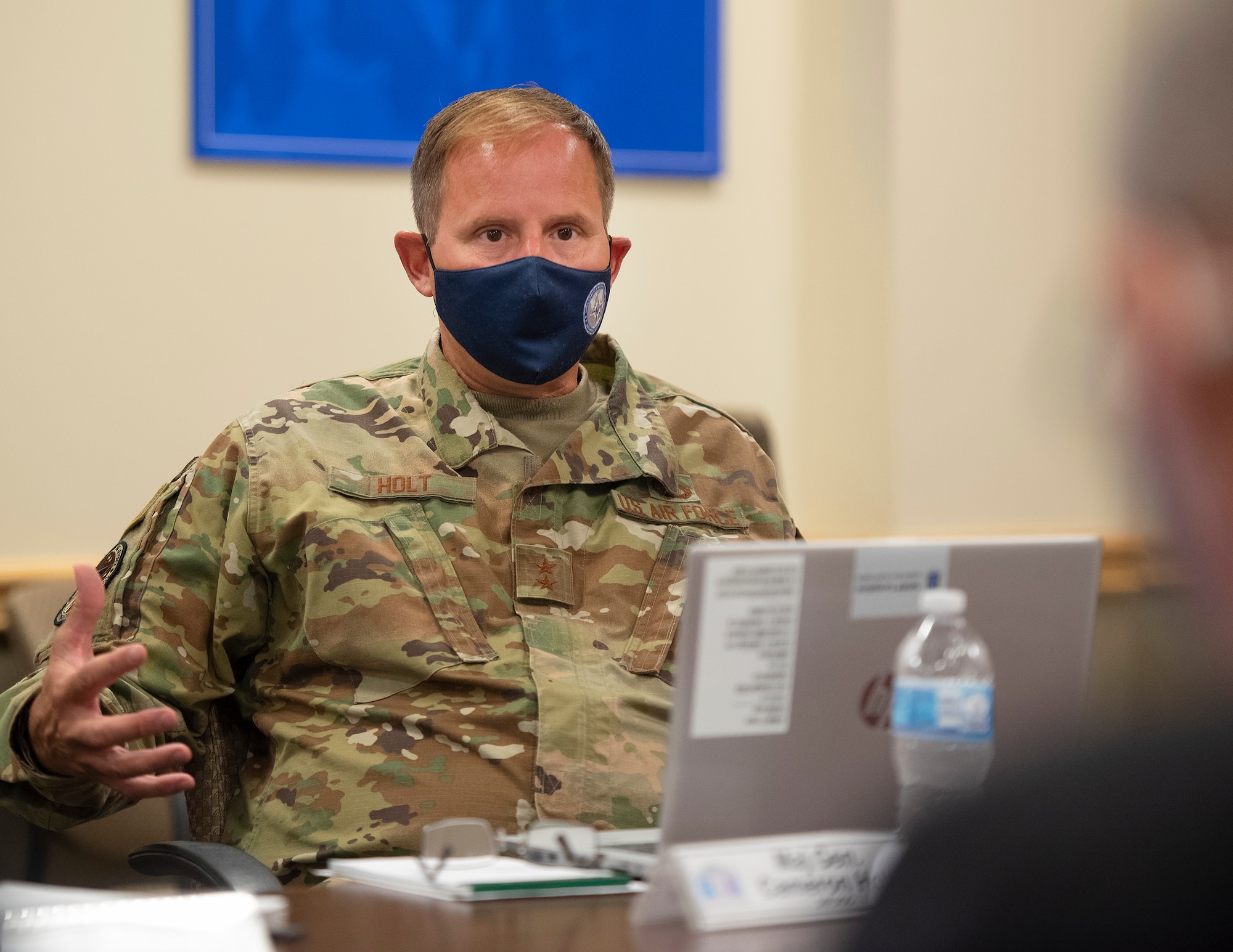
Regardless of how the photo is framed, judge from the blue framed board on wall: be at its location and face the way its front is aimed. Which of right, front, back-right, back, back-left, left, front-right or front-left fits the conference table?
front

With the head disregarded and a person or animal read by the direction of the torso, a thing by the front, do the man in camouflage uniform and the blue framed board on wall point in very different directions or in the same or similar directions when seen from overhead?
same or similar directions

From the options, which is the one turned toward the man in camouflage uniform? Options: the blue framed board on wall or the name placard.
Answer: the blue framed board on wall

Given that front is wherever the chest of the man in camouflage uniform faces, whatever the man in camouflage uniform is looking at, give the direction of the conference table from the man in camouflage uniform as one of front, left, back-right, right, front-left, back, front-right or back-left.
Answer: front

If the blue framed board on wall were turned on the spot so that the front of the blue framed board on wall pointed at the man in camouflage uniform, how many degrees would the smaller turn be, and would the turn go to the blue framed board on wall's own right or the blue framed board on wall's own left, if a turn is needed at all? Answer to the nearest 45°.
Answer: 0° — it already faces them

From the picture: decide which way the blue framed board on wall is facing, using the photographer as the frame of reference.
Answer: facing the viewer

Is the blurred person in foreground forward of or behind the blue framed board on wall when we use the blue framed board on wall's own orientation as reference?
forward

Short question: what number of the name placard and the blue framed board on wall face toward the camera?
2

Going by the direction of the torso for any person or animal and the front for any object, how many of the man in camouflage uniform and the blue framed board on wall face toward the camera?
2

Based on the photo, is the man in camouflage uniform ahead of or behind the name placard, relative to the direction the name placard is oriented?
behind

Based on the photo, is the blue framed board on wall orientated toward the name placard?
yes

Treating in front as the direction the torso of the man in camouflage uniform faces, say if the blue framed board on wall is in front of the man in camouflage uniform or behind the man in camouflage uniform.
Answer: behind

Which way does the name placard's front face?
toward the camera

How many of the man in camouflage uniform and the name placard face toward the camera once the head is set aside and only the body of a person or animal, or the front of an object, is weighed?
2
